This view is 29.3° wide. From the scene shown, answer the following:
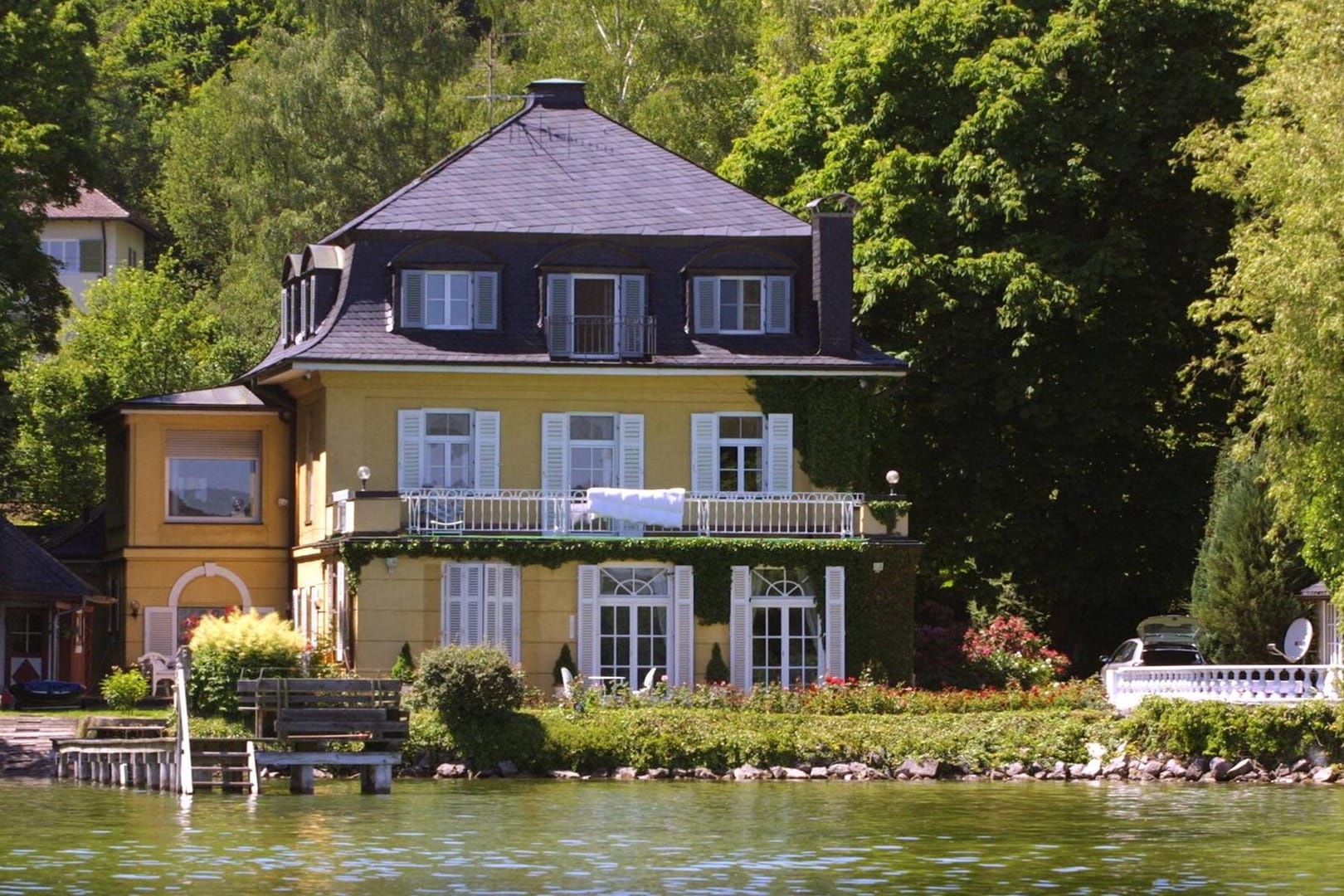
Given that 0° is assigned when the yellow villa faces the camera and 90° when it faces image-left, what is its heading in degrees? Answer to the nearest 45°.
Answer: approximately 0°

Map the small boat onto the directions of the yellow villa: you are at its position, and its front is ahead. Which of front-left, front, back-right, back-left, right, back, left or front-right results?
right

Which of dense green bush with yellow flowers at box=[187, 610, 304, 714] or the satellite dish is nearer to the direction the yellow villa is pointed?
the dense green bush with yellow flowers

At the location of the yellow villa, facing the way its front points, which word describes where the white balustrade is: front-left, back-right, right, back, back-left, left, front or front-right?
front-left

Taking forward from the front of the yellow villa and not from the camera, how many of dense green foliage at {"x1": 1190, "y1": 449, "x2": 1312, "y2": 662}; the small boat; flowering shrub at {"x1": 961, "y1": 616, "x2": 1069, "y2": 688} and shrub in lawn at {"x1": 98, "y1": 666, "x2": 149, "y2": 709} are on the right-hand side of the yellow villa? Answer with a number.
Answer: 2

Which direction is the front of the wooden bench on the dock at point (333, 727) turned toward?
toward the camera

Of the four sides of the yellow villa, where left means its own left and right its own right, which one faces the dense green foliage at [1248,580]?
left

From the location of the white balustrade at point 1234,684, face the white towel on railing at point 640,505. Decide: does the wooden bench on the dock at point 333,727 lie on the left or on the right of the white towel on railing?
left

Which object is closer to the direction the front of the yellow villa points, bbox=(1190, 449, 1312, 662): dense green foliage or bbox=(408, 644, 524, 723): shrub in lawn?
the shrub in lawn

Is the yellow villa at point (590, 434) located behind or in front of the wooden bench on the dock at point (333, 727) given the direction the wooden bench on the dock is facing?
behind

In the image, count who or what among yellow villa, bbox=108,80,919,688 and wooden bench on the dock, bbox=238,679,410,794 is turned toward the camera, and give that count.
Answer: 2

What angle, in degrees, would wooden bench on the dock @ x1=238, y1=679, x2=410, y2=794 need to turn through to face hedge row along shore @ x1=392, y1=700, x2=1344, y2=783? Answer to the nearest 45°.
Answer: approximately 90° to its left

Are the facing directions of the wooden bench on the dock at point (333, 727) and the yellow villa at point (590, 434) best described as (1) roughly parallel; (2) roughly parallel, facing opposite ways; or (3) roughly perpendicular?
roughly parallel

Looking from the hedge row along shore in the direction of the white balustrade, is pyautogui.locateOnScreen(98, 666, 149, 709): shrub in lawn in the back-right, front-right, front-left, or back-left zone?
back-left
